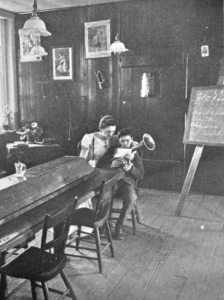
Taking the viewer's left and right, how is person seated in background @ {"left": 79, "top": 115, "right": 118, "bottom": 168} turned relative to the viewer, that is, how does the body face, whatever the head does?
facing the viewer and to the right of the viewer

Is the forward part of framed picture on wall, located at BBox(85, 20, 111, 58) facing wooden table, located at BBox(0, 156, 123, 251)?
yes

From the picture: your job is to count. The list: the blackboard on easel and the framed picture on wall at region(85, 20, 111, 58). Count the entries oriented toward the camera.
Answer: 2

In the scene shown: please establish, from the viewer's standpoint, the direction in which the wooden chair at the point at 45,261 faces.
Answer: facing away from the viewer and to the left of the viewer

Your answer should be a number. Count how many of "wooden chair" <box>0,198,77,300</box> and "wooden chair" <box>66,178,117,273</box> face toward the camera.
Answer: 0

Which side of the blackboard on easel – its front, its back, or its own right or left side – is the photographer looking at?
front

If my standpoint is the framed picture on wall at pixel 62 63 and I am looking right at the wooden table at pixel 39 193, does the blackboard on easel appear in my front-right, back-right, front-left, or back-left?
front-left

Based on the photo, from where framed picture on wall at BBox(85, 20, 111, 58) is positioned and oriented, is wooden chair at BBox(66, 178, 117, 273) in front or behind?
in front

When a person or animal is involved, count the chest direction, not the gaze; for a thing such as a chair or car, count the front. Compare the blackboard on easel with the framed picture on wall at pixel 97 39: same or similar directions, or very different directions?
same or similar directions

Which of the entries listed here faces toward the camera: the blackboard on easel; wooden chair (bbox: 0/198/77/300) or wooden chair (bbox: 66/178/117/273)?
the blackboard on easel

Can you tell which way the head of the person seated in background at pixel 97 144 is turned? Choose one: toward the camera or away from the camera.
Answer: toward the camera

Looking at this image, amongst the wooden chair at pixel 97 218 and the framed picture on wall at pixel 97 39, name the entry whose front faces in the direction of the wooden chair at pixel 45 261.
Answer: the framed picture on wall

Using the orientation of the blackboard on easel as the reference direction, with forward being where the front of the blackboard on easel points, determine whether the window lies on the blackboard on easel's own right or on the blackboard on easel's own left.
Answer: on the blackboard on easel's own right

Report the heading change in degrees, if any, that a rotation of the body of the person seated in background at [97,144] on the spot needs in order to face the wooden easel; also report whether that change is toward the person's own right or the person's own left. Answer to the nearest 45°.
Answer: approximately 45° to the person's own left

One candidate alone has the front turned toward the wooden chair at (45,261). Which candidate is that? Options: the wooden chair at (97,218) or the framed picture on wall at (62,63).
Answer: the framed picture on wall

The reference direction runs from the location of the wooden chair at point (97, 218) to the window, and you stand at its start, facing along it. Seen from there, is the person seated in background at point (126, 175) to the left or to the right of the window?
right

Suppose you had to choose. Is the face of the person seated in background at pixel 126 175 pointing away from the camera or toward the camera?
toward the camera

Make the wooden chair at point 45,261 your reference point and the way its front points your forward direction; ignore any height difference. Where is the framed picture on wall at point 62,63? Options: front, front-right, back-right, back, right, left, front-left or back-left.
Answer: front-right

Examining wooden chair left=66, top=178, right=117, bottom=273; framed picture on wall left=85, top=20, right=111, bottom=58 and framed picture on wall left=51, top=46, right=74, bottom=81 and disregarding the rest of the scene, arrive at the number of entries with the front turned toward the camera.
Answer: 2

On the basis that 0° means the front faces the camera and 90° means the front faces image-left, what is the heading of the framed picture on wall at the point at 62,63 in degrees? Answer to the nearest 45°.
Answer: approximately 0°

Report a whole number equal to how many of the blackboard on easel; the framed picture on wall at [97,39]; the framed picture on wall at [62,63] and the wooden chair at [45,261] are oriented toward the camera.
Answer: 3
